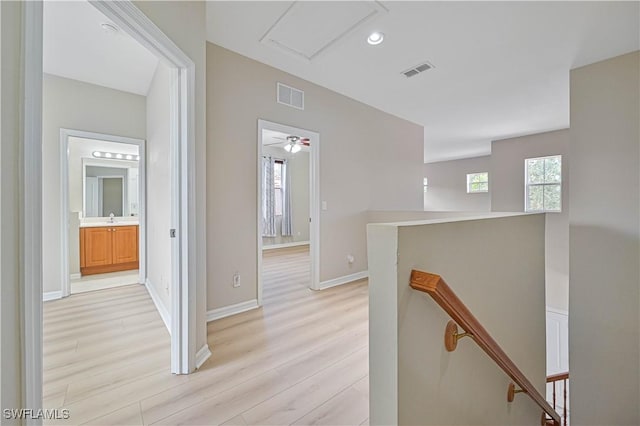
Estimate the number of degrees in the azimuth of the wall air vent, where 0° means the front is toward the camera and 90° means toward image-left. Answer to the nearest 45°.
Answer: approximately 315°

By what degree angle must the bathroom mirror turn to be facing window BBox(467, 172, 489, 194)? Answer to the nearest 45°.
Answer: approximately 90° to its left

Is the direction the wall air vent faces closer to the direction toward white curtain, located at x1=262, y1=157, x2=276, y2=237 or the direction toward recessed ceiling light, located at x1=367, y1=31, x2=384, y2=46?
the recessed ceiling light

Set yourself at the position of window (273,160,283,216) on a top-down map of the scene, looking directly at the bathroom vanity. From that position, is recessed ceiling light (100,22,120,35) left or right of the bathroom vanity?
left

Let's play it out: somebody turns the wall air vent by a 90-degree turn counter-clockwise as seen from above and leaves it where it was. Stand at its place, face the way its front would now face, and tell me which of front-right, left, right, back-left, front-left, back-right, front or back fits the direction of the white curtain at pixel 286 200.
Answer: front-left

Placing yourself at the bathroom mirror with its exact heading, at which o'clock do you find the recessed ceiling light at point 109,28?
The recessed ceiling light is roughly at 12 o'clock from the bathroom mirror.

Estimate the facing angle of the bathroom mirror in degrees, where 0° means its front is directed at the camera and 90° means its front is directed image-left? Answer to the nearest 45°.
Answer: approximately 0°

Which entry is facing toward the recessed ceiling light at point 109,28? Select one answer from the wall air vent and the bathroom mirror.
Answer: the bathroom mirror

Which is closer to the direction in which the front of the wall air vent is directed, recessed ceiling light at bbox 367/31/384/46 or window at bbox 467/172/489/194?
the recessed ceiling light
